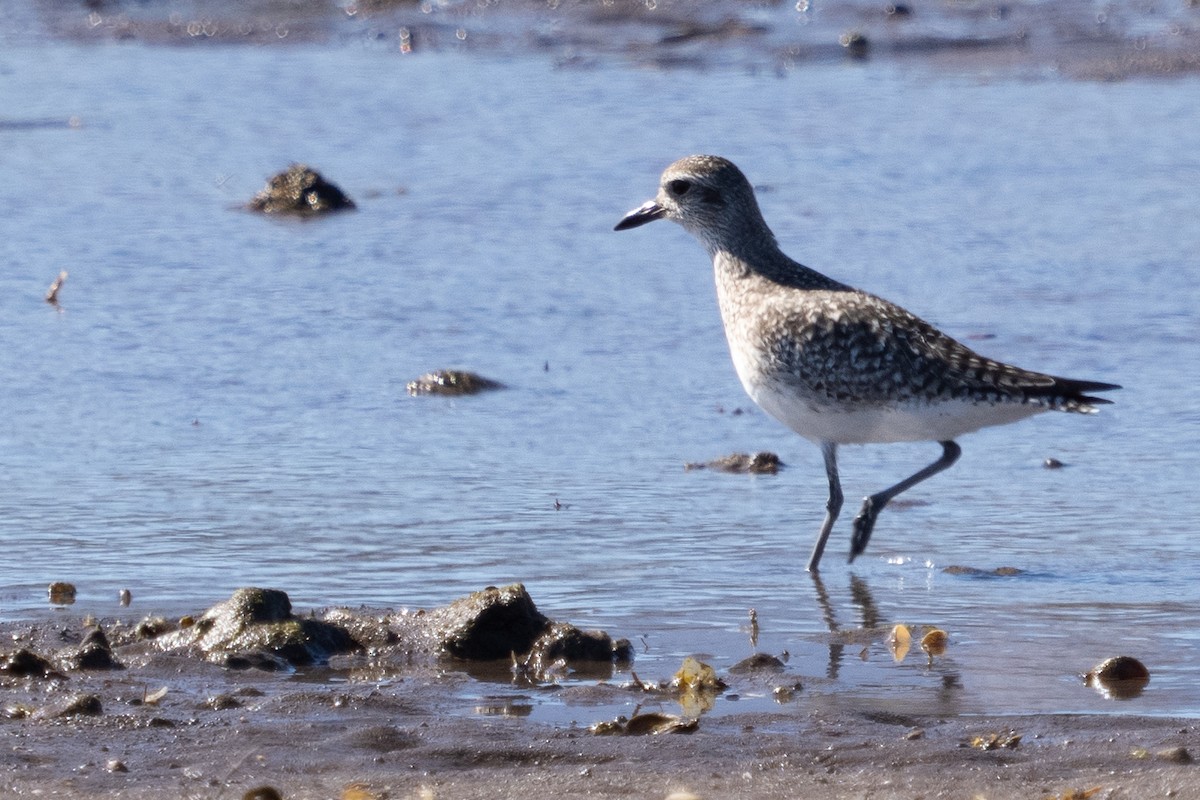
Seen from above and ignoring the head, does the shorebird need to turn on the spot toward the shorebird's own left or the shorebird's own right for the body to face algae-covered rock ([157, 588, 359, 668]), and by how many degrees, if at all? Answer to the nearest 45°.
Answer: approximately 45° to the shorebird's own left

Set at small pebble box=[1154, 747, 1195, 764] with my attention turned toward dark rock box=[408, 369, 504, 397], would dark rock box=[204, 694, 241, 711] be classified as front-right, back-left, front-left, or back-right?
front-left

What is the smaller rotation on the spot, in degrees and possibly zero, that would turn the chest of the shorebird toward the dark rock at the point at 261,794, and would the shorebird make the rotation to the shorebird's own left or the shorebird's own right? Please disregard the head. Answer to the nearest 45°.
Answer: approximately 45° to the shorebird's own left

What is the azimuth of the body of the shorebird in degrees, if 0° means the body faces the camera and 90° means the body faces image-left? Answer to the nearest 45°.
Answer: approximately 90°

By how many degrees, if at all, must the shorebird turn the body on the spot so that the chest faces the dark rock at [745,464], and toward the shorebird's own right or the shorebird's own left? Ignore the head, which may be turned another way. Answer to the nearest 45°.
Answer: approximately 45° to the shorebird's own right

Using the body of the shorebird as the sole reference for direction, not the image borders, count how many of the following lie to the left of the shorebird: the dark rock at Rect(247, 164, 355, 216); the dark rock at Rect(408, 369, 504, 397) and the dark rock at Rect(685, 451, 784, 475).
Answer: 0

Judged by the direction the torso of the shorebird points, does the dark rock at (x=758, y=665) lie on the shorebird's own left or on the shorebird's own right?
on the shorebird's own left

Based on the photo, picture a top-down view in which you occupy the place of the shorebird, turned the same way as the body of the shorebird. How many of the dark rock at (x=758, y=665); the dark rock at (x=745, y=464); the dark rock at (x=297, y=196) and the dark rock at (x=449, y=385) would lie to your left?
1

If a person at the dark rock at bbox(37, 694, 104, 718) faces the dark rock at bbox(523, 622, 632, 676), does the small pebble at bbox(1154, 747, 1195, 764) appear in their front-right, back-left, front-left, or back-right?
front-right

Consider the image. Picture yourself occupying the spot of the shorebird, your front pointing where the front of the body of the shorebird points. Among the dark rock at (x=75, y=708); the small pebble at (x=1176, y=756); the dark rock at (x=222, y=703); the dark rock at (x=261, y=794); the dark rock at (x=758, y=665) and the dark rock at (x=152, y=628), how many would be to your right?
0

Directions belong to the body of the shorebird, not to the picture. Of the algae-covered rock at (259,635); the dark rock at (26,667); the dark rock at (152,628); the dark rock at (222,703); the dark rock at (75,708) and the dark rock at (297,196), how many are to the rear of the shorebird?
0

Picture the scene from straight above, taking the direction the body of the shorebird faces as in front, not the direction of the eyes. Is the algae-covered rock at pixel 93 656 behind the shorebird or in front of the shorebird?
in front

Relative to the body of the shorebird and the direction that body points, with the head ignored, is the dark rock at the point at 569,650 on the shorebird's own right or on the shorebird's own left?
on the shorebird's own left

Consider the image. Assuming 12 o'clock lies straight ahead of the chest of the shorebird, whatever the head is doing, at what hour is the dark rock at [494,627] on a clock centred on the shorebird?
The dark rock is roughly at 10 o'clock from the shorebird.

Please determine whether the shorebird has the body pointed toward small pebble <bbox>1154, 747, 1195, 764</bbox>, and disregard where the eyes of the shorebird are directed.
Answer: no

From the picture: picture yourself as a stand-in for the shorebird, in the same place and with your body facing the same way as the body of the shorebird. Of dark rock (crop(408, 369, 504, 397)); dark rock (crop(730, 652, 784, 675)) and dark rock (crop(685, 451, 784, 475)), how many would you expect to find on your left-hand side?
1

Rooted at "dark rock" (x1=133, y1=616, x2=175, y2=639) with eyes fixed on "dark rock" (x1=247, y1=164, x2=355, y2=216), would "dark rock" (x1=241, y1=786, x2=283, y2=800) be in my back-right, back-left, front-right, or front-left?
back-right

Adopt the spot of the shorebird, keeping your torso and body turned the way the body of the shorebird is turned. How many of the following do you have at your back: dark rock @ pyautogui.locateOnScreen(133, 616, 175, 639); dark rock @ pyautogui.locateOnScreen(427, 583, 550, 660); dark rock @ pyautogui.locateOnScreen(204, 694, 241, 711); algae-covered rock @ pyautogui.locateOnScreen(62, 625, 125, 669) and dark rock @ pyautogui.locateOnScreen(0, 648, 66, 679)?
0
